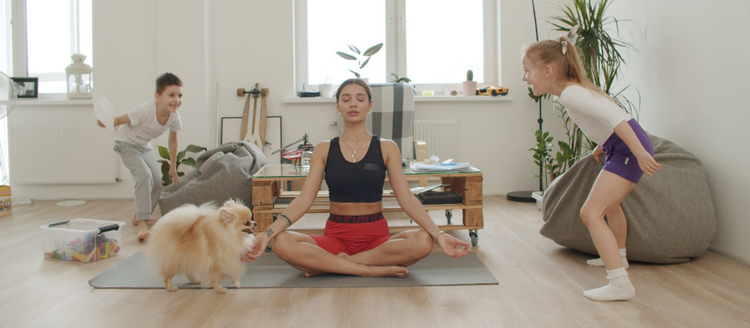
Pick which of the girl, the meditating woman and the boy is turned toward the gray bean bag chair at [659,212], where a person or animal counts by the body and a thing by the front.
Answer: the boy

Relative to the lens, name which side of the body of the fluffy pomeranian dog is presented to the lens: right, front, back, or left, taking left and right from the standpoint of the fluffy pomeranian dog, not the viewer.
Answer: right

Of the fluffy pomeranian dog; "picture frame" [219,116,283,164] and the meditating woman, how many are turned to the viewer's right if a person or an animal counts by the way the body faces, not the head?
1

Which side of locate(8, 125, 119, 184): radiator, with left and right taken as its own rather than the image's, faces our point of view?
front

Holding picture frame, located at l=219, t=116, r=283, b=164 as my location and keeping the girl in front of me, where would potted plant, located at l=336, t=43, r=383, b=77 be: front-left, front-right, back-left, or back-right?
front-left

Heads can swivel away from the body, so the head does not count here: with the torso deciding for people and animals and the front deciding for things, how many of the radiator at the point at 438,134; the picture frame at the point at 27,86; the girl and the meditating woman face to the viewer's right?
0

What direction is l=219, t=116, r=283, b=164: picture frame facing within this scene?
toward the camera

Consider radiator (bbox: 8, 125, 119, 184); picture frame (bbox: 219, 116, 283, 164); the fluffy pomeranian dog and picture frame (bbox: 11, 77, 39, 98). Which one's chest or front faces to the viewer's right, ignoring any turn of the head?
the fluffy pomeranian dog

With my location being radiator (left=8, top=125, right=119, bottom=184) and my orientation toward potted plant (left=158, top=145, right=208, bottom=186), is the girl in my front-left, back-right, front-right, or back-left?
front-right

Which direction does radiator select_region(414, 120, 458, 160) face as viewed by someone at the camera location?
facing the viewer

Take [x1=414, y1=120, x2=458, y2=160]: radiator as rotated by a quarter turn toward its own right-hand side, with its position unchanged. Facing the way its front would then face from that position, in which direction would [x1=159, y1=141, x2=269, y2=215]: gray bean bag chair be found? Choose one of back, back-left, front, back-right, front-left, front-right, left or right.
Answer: front-left

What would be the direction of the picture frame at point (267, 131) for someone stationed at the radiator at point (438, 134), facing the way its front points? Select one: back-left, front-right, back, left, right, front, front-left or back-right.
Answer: right

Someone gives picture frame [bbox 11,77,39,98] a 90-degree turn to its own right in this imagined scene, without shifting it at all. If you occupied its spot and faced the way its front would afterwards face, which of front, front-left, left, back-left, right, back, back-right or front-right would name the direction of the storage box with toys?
left

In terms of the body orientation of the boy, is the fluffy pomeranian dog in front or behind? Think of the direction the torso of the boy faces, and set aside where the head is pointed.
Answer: in front

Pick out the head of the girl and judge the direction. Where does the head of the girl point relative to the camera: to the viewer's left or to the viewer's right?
to the viewer's left
